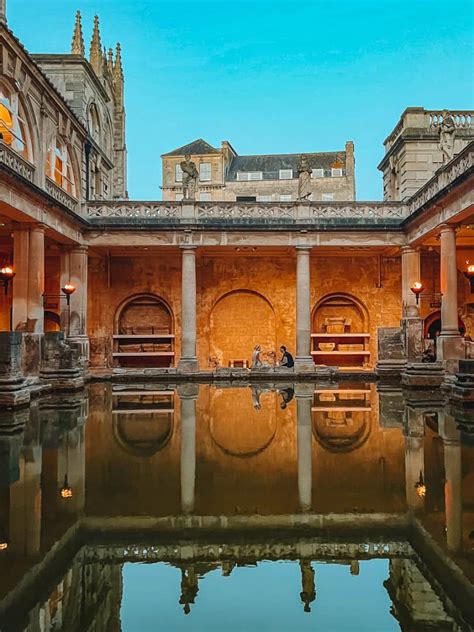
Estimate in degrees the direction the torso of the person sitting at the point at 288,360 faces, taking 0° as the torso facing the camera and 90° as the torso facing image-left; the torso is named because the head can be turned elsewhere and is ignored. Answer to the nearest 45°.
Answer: approximately 90°
